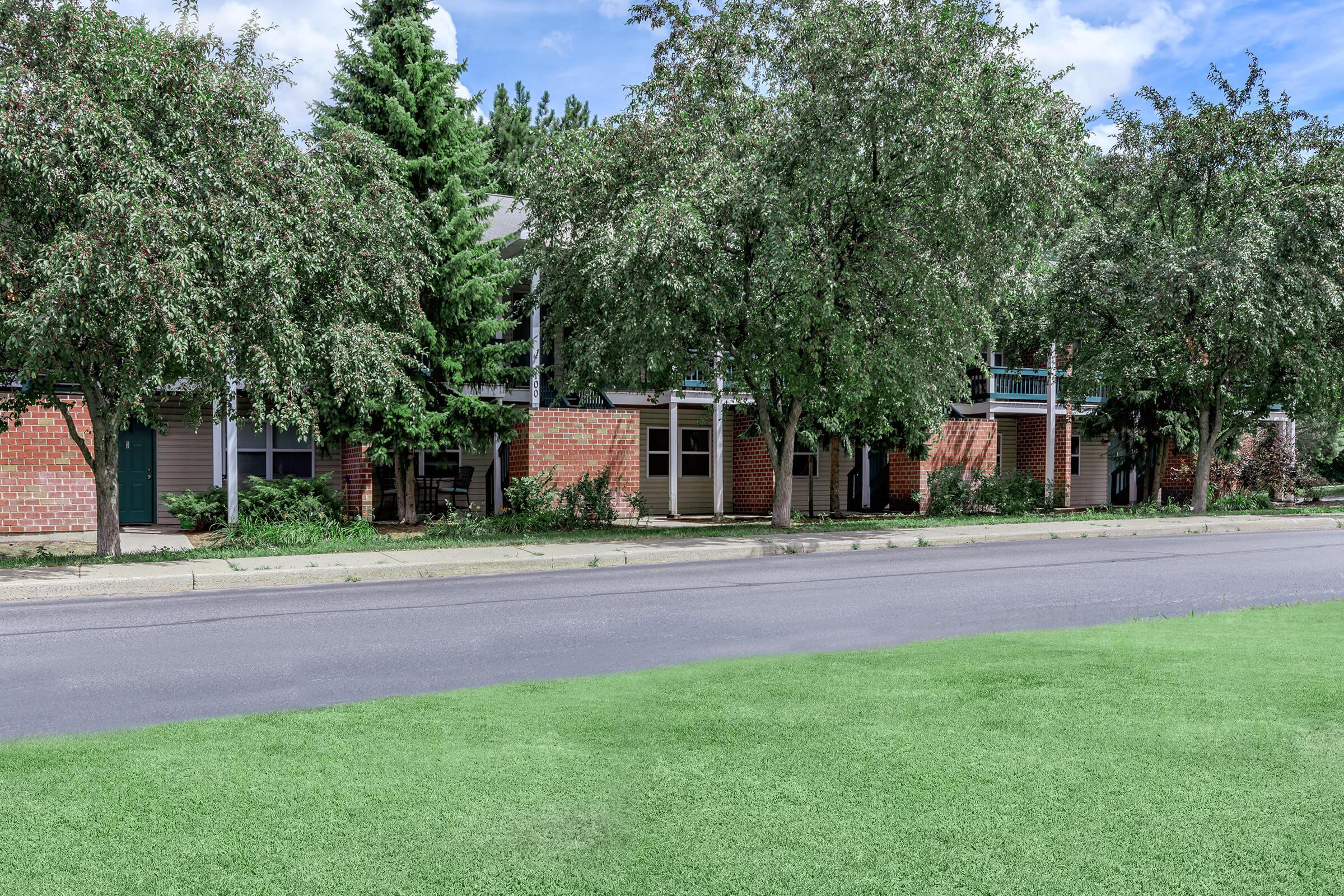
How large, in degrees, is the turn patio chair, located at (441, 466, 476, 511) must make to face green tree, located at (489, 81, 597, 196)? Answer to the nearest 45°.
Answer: approximately 135° to its right

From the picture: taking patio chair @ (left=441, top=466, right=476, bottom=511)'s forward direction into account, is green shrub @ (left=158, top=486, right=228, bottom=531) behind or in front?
in front

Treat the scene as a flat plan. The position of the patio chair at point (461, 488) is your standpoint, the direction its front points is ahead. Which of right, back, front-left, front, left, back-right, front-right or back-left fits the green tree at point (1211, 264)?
back-left

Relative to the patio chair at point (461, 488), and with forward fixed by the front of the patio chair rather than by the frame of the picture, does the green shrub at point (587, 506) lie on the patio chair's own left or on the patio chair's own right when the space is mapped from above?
on the patio chair's own left

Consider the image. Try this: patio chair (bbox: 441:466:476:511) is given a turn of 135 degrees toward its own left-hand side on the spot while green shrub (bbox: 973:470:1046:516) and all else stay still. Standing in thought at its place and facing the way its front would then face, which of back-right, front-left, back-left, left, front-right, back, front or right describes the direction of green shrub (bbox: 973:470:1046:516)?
front

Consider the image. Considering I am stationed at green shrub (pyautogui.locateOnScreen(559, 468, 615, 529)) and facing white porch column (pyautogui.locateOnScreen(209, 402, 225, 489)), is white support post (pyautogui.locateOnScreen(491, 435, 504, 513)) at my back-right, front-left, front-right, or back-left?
front-right

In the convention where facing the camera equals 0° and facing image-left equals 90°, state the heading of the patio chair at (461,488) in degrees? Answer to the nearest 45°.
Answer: approximately 45°

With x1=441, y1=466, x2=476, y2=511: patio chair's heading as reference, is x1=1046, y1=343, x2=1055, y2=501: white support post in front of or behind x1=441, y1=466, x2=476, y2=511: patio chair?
behind

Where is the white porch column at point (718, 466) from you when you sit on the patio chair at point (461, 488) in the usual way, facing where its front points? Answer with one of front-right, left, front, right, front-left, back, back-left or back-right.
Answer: back-left

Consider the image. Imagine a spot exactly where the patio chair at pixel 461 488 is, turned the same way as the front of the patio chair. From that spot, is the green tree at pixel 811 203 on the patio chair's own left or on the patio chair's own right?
on the patio chair's own left

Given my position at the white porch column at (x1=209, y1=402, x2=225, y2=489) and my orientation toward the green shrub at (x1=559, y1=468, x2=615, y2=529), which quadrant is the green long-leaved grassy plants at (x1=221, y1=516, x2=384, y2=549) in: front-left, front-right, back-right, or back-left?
front-right
